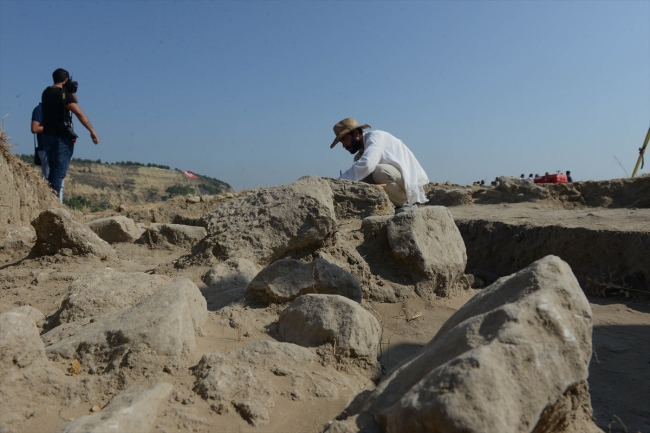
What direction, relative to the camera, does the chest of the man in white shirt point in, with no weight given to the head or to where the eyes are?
to the viewer's left

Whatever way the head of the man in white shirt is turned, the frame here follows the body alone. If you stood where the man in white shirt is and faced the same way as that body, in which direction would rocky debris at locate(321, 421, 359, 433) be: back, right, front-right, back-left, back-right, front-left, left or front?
left

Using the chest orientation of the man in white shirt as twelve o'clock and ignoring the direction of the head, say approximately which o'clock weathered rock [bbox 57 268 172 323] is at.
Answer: The weathered rock is roughly at 10 o'clock from the man in white shirt.

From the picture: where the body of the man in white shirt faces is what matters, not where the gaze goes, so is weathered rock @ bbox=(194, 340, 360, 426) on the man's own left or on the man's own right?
on the man's own left

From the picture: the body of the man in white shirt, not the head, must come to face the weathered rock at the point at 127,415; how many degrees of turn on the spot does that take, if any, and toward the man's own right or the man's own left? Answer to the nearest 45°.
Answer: approximately 90° to the man's own left

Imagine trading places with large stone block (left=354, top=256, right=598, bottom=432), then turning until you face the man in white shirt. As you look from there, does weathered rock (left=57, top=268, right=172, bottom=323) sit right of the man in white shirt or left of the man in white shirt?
left

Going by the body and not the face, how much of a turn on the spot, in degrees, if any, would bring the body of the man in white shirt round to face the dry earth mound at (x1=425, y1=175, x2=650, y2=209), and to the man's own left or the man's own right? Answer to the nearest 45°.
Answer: approximately 135° to the man's own right

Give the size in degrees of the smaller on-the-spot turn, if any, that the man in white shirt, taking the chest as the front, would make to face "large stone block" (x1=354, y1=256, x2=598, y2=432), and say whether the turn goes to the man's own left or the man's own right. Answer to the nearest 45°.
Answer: approximately 90° to the man's own left

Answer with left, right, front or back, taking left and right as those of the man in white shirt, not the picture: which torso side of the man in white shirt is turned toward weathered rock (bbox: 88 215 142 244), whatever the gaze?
front

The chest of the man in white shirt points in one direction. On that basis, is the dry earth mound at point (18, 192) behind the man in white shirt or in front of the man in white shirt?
in front

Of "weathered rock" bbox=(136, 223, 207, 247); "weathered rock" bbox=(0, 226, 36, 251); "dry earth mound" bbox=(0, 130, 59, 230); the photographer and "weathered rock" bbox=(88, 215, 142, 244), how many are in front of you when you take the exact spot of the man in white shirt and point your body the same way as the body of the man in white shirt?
5

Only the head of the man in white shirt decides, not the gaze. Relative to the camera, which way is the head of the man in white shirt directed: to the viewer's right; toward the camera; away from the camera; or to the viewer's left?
to the viewer's left

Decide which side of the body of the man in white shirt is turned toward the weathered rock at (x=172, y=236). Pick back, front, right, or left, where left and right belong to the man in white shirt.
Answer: front

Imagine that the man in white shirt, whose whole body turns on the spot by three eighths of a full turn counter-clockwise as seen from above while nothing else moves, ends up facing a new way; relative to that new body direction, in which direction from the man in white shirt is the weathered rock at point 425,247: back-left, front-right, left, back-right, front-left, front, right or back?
front-right
